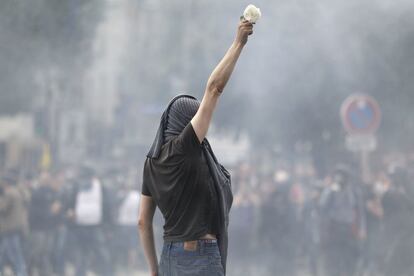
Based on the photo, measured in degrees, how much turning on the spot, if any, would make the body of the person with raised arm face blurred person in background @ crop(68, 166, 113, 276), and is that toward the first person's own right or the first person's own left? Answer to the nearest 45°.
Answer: approximately 45° to the first person's own left

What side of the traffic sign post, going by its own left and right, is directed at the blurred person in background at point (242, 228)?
right

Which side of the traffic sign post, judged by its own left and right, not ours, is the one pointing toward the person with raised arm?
front

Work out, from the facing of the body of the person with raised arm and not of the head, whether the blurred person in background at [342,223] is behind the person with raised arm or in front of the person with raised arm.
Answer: in front

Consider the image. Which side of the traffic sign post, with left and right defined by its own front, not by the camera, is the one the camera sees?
front

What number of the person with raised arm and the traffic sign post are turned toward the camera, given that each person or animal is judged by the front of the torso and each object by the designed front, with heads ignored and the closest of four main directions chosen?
1

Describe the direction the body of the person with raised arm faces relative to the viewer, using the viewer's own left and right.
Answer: facing away from the viewer and to the right of the viewer

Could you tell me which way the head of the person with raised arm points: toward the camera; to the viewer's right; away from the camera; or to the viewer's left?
away from the camera
